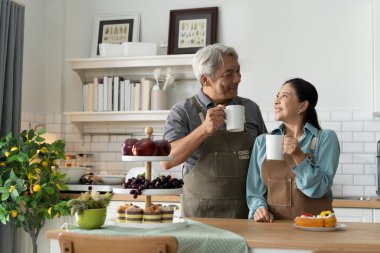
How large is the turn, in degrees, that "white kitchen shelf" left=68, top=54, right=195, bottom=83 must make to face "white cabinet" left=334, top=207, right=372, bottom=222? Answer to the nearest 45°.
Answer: approximately 45° to its left

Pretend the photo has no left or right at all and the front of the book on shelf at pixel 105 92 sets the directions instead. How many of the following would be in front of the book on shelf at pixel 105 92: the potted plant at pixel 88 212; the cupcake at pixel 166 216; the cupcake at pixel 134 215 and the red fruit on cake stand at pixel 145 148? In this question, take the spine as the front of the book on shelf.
4

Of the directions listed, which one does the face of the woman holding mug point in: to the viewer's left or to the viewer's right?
to the viewer's left

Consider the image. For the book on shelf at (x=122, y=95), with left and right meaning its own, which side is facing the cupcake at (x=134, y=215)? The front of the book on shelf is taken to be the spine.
front

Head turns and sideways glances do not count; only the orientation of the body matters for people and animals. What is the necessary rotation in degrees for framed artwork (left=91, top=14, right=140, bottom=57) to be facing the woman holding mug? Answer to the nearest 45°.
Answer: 0° — it already faces them

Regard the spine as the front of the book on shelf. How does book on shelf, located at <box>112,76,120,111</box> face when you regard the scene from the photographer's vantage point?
facing the viewer

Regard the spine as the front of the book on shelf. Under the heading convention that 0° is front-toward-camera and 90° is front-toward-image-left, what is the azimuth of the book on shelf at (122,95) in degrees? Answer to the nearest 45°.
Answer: approximately 0°

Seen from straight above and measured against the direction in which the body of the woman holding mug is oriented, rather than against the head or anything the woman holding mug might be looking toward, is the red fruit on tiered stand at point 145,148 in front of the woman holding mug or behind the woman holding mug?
in front

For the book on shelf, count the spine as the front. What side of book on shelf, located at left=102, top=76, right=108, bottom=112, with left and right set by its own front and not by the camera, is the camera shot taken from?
front

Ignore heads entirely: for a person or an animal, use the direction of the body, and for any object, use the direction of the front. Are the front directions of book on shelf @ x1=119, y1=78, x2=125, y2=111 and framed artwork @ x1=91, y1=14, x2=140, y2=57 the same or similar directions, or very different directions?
same or similar directions

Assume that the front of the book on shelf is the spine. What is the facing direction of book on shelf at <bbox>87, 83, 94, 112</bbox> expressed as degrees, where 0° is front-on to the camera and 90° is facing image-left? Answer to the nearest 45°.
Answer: approximately 0°

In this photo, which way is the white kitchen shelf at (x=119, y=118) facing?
toward the camera

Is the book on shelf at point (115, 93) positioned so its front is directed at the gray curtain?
no
